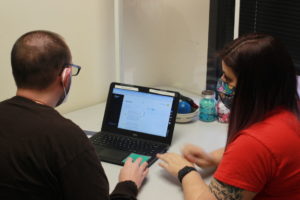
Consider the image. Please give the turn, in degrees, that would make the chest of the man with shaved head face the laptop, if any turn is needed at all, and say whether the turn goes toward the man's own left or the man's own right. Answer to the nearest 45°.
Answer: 0° — they already face it

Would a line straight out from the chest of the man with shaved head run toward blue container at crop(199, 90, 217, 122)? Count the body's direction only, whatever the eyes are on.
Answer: yes

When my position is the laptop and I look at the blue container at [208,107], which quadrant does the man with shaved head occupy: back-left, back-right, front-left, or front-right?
back-right

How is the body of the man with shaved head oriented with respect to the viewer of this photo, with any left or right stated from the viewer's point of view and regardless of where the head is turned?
facing away from the viewer and to the right of the viewer

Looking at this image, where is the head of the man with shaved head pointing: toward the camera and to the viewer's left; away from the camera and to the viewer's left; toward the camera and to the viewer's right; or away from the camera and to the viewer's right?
away from the camera and to the viewer's right
